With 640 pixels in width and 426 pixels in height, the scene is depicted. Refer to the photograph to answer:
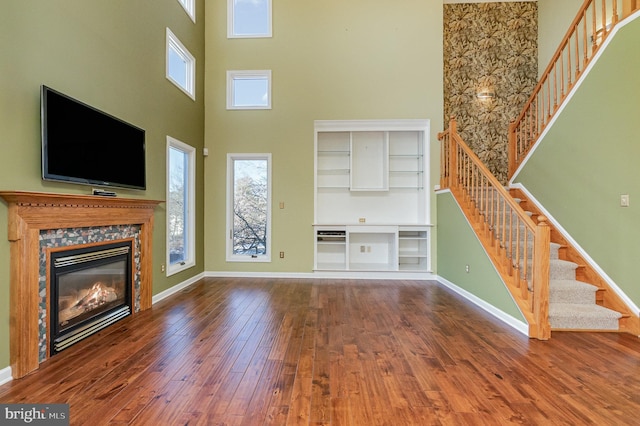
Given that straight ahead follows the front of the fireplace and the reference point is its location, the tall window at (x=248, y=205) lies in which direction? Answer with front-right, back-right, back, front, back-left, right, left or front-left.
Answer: left

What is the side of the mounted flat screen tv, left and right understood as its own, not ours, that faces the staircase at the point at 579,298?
front

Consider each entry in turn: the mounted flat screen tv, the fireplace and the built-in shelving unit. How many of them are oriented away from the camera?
0

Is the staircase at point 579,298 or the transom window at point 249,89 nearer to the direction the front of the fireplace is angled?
the staircase

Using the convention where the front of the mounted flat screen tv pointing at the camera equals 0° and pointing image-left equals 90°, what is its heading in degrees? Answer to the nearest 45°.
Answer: approximately 315°

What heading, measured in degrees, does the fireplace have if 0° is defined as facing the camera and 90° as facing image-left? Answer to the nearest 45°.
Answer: approximately 315°

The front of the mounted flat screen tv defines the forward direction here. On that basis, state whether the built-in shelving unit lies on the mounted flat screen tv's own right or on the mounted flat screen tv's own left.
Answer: on the mounted flat screen tv's own left

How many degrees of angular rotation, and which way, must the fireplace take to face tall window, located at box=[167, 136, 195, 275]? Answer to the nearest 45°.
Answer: approximately 90° to its left

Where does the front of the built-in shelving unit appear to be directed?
toward the camera

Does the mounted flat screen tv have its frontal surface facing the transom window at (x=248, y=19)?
no

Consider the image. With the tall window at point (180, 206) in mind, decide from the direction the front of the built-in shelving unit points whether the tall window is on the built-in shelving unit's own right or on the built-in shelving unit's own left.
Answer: on the built-in shelving unit's own right

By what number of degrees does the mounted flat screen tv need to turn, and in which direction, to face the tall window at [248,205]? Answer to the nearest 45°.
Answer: approximately 90° to its left

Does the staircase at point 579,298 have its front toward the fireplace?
no

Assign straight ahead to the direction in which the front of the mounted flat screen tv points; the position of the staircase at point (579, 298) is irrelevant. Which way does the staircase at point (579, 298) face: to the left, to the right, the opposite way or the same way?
to the right

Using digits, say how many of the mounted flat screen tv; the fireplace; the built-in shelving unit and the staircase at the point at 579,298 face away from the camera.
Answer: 0

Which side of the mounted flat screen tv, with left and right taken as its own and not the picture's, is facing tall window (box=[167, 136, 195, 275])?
left
